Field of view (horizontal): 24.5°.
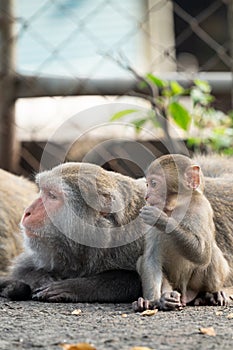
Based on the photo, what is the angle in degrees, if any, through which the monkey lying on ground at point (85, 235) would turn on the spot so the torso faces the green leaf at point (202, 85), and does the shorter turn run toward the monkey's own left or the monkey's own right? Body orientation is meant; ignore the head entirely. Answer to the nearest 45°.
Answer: approximately 135° to the monkey's own right

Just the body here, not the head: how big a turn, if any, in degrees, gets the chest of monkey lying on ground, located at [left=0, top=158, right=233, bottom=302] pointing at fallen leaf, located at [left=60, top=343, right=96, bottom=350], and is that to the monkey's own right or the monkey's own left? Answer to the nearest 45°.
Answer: approximately 90° to the monkey's own left

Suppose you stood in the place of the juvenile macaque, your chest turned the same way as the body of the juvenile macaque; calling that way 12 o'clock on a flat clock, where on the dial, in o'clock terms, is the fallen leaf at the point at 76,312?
The fallen leaf is roughly at 1 o'clock from the juvenile macaque.

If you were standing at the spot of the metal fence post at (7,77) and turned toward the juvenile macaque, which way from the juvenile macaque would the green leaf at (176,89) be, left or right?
left

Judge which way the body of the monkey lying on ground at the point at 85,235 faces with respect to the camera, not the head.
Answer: to the viewer's left

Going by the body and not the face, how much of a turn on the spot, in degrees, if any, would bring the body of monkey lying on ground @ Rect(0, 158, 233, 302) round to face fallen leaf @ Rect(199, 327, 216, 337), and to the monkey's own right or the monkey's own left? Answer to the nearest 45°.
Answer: approximately 135° to the monkey's own left

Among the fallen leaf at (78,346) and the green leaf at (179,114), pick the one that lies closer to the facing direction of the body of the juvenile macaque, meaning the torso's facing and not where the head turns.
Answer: the fallen leaf

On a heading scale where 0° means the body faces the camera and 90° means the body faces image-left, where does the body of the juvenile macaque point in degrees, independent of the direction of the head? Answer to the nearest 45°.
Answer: approximately 45°

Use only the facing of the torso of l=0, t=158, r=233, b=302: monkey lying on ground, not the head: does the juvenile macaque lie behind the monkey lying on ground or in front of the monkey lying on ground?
behind
